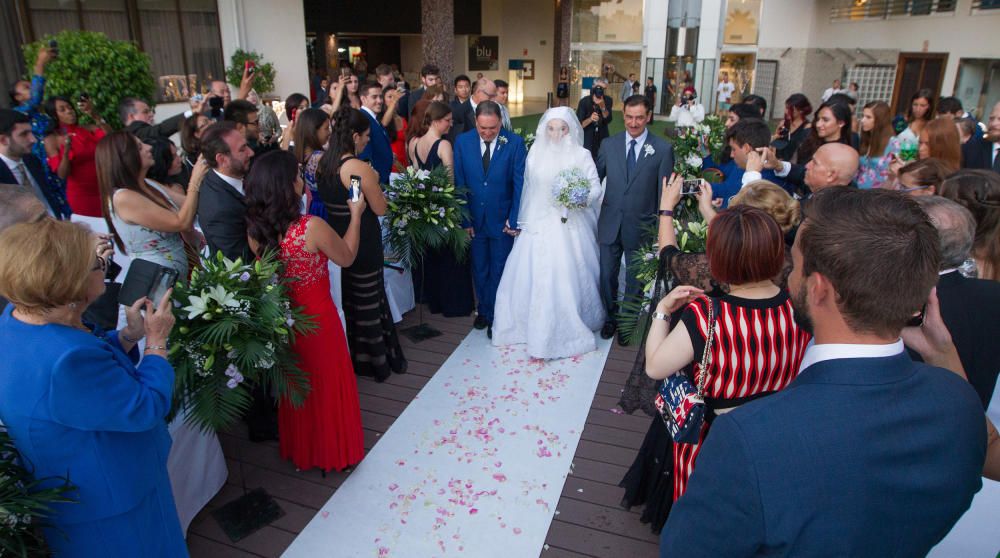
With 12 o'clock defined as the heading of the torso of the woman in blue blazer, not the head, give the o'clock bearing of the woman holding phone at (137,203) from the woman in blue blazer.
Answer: The woman holding phone is roughly at 11 o'clock from the woman in blue blazer.

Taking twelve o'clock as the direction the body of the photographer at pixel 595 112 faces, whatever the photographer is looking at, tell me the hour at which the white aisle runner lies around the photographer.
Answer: The white aisle runner is roughly at 12 o'clock from the photographer.

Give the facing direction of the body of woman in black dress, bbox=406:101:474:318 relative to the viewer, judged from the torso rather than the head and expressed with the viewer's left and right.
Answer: facing away from the viewer and to the right of the viewer

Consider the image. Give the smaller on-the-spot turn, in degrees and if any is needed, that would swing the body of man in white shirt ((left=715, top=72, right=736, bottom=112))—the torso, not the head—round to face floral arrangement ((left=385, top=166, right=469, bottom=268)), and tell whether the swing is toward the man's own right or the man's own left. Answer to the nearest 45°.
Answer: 0° — they already face it

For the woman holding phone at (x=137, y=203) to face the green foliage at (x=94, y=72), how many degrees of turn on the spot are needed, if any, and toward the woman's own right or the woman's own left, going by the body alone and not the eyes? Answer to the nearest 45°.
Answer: approximately 90° to the woman's own left

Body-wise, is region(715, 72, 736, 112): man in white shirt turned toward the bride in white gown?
yes

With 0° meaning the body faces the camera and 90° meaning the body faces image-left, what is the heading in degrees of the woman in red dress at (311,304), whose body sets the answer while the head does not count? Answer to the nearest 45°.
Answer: approximately 225°

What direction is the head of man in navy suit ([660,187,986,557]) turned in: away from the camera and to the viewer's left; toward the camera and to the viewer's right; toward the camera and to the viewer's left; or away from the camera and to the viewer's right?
away from the camera and to the viewer's left

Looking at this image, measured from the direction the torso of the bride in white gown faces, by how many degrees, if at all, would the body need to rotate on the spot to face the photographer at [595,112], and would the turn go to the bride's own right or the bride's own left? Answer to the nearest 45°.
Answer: approximately 180°

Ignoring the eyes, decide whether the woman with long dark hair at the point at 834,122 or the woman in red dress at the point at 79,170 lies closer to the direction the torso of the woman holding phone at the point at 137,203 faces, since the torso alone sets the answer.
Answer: the woman with long dark hair

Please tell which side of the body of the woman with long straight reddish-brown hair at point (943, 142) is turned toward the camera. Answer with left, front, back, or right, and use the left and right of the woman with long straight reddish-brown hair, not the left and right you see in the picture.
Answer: left

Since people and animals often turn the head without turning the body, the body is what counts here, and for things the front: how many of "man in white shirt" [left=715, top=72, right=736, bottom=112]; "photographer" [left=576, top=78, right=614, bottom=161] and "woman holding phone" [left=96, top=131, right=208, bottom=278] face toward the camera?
2

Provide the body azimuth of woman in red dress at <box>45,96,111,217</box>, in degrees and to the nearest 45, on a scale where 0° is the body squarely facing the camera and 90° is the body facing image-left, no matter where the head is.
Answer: approximately 315°
